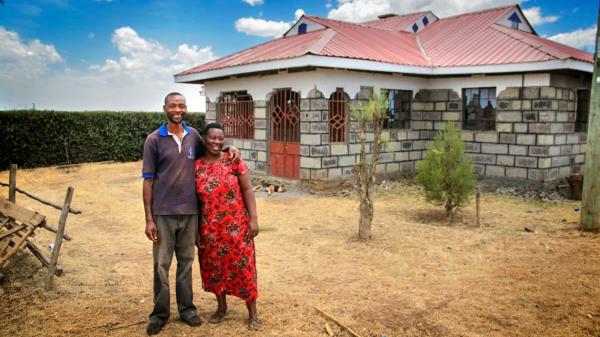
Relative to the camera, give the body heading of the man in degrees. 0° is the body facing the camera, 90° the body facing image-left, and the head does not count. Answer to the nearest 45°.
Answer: approximately 0°

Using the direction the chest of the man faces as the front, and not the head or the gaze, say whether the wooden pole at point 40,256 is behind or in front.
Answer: behind

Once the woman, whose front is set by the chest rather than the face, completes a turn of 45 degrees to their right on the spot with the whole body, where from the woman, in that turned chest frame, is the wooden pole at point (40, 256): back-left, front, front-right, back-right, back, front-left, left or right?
right

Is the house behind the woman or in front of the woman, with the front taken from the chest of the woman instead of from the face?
behind

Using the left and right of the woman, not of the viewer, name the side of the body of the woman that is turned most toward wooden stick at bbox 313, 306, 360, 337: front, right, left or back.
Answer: left

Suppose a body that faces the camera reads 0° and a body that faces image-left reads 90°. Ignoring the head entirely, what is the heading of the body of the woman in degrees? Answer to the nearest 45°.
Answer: approximately 0°

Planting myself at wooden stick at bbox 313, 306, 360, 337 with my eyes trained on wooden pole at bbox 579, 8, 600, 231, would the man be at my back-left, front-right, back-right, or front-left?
back-left

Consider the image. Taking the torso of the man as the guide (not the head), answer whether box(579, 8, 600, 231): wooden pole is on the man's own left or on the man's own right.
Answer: on the man's own left

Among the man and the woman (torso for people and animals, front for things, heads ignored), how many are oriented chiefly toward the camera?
2

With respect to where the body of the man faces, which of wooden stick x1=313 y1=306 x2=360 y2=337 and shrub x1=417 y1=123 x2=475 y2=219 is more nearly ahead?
the wooden stick

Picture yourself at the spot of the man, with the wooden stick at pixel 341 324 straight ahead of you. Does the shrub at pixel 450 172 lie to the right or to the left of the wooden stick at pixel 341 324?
left
